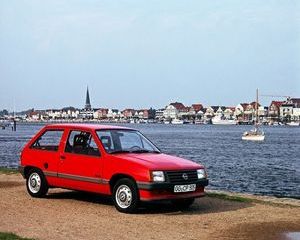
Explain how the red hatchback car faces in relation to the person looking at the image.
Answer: facing the viewer and to the right of the viewer
